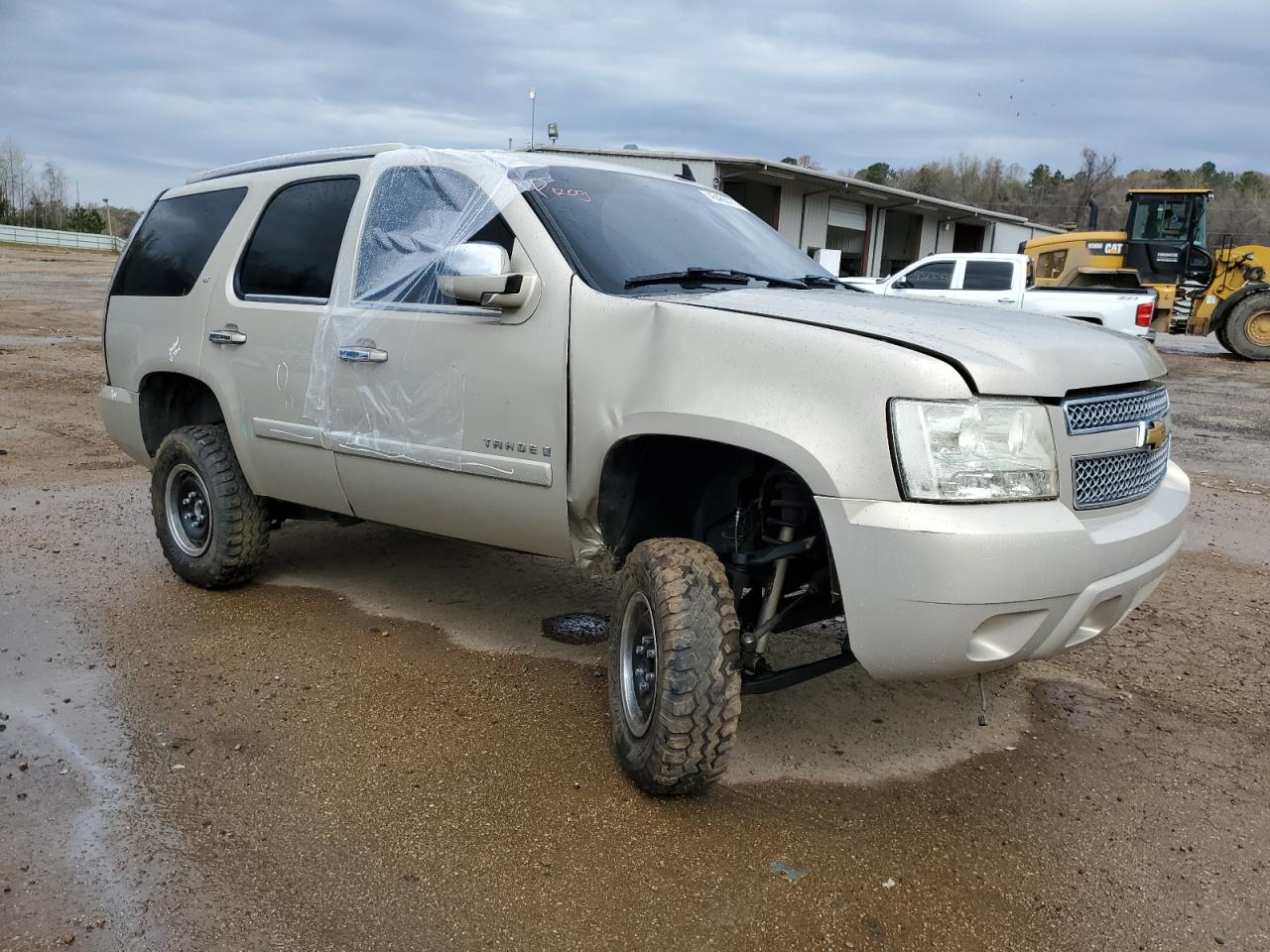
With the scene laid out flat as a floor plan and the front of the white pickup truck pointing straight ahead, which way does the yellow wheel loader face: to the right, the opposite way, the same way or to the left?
the opposite way

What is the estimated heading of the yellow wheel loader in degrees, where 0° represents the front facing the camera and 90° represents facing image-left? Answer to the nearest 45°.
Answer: approximately 270°

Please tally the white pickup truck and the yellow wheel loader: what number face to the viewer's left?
1

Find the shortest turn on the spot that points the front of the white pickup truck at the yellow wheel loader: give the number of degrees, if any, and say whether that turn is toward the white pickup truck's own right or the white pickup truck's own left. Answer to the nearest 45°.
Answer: approximately 135° to the white pickup truck's own right

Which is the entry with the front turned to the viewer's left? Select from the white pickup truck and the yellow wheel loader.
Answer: the white pickup truck

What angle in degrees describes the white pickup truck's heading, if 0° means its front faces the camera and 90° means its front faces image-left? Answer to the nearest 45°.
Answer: approximately 90°
